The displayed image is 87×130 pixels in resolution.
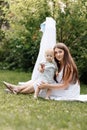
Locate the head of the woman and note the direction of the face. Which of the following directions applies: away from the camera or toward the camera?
toward the camera

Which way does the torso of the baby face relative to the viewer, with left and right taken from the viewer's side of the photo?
facing the viewer and to the left of the viewer

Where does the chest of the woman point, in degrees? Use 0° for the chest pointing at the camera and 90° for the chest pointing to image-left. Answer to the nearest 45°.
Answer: approximately 90°
